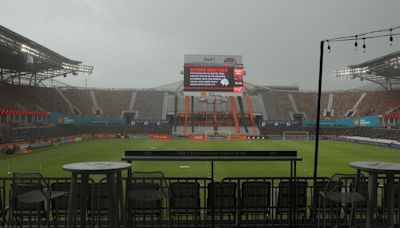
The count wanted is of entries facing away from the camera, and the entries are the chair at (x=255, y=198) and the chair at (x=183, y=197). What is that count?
2

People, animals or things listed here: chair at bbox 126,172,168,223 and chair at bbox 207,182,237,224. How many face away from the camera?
2

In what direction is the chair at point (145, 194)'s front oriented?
away from the camera

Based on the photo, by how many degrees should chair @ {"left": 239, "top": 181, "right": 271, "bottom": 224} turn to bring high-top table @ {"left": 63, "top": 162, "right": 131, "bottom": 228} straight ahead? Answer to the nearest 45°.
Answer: approximately 135° to its left

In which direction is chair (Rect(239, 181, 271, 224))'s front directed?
away from the camera

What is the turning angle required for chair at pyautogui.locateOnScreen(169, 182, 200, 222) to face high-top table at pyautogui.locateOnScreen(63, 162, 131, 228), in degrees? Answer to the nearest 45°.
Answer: approximately 135° to its left

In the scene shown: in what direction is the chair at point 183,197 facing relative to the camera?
away from the camera

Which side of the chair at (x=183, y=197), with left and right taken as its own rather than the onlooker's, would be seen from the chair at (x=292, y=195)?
right

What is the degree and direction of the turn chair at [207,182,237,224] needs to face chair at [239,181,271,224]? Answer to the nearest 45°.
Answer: approximately 90° to its right

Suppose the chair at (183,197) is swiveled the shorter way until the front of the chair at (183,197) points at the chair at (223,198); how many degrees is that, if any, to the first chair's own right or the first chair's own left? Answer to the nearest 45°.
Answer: approximately 90° to the first chair's own right

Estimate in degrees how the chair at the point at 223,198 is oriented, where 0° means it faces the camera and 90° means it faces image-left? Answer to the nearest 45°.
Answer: approximately 180°
